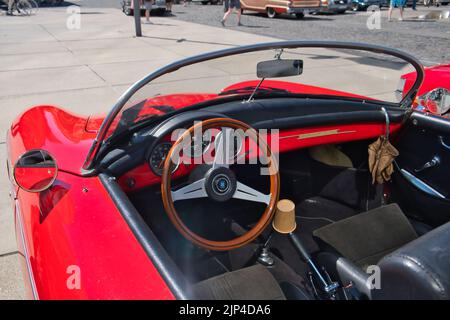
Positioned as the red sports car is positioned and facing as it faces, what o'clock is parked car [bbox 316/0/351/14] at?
The parked car is roughly at 2 o'clock from the red sports car.

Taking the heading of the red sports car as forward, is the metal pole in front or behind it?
in front

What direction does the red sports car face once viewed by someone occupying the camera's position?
facing away from the viewer and to the left of the viewer

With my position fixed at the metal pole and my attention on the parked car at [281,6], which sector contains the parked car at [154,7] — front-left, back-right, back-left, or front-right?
front-left

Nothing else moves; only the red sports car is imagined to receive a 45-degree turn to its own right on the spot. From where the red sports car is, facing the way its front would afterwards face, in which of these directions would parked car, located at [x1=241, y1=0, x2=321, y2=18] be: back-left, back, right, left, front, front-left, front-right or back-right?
front

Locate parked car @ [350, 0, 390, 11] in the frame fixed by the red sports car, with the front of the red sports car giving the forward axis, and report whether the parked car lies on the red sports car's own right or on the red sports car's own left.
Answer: on the red sports car's own right

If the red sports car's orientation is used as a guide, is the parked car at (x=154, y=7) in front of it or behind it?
in front

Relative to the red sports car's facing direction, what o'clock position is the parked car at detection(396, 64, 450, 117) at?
The parked car is roughly at 3 o'clock from the red sports car.
